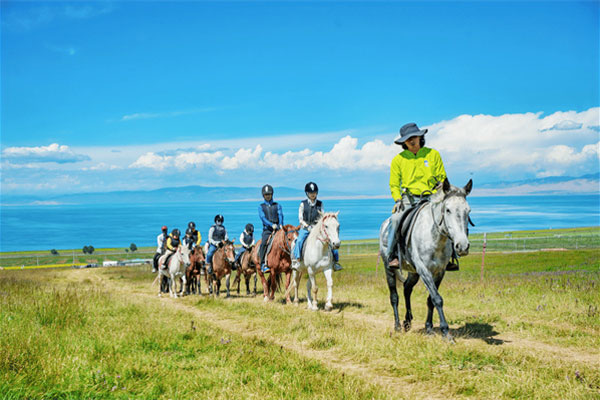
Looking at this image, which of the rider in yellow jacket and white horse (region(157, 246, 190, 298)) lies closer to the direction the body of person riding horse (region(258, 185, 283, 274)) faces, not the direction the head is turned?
the rider in yellow jacket

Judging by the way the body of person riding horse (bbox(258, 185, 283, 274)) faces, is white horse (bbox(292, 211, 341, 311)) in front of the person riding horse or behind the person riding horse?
in front

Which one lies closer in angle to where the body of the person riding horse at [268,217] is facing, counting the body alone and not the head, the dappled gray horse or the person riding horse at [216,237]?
the dappled gray horse

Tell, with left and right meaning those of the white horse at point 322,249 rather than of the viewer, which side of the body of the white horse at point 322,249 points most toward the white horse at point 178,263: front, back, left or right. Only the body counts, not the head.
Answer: back

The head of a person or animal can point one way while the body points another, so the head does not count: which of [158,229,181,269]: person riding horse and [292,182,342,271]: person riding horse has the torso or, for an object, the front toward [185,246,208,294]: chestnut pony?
[158,229,181,269]: person riding horse

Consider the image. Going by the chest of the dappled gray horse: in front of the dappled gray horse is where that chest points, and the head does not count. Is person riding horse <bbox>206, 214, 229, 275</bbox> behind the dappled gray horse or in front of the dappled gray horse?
behind

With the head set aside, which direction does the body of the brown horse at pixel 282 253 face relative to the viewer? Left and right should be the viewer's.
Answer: facing the viewer and to the right of the viewer

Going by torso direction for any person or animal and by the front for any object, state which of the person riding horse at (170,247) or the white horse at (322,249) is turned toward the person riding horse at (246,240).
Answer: the person riding horse at (170,247)
